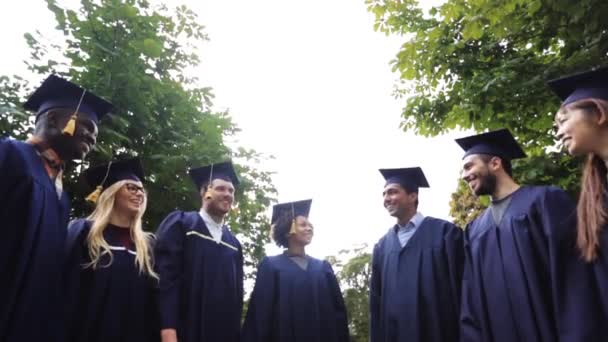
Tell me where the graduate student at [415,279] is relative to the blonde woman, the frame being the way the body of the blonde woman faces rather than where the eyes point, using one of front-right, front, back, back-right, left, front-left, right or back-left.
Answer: front-left

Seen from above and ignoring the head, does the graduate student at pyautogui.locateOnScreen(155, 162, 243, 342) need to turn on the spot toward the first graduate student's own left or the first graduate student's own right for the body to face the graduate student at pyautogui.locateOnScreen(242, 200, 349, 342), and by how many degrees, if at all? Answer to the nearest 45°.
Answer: approximately 90° to the first graduate student's own left

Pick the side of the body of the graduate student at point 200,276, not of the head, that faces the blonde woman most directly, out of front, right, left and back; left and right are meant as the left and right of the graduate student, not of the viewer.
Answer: right

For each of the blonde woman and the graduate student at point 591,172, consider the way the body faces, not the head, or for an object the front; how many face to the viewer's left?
1

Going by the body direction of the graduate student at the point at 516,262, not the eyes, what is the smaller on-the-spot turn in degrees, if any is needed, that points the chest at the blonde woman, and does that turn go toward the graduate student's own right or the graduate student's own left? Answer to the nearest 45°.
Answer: approximately 45° to the graduate student's own right

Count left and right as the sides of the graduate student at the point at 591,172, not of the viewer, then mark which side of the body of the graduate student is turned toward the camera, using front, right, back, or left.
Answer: left

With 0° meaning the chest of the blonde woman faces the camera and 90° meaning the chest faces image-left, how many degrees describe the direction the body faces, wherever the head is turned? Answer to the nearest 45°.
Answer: approximately 315°

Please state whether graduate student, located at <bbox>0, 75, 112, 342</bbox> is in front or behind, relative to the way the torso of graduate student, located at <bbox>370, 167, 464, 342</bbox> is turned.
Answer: in front

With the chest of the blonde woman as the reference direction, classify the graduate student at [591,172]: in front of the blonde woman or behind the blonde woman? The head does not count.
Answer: in front

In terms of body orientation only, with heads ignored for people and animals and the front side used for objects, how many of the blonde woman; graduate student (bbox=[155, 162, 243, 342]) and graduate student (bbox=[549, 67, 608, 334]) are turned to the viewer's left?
1

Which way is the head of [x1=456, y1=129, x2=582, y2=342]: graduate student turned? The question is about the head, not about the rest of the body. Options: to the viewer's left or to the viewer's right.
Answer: to the viewer's left

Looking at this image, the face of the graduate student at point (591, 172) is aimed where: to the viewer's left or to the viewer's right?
to the viewer's left
